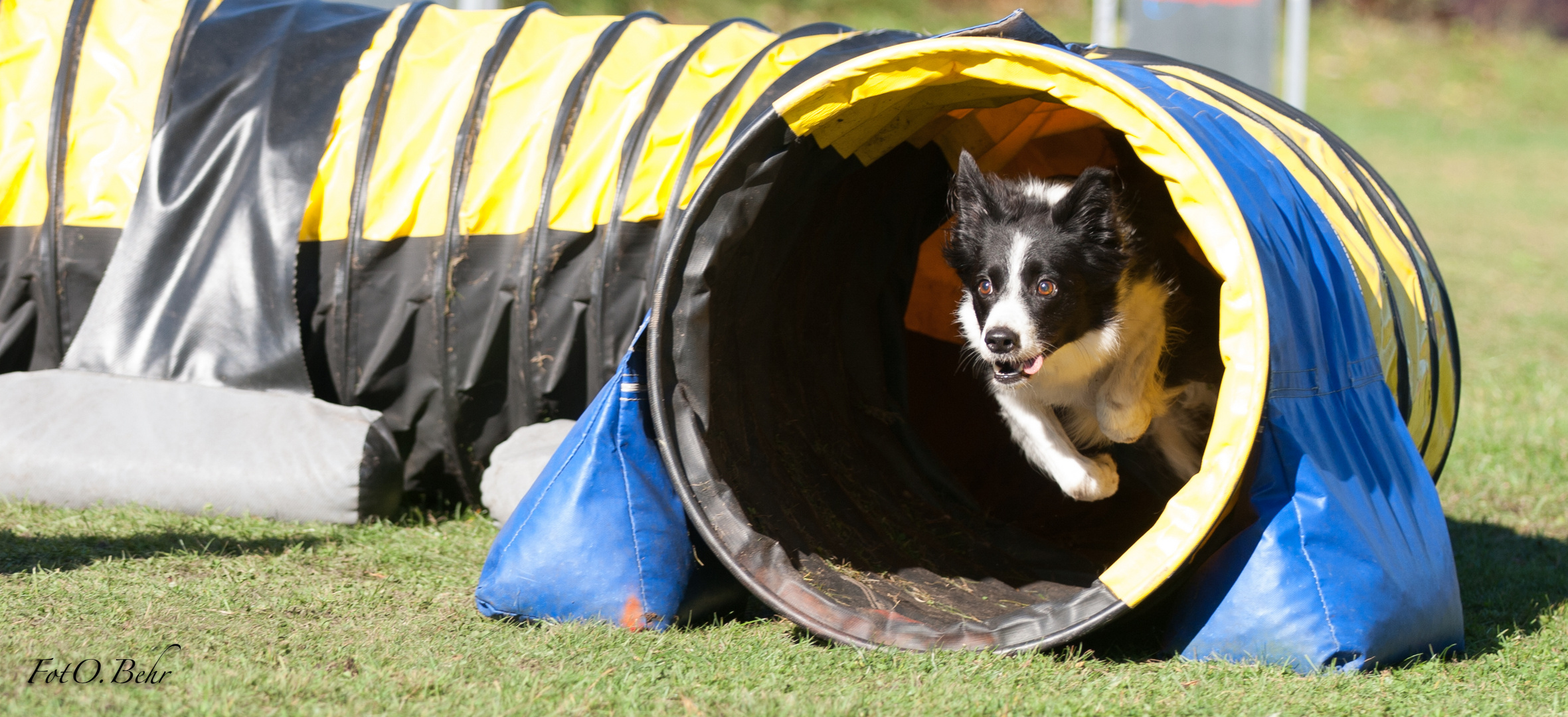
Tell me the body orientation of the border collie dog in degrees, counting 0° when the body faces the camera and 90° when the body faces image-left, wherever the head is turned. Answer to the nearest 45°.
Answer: approximately 45°

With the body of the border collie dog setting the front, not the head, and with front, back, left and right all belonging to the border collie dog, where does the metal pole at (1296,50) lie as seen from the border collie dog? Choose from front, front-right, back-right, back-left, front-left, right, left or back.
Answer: back-right

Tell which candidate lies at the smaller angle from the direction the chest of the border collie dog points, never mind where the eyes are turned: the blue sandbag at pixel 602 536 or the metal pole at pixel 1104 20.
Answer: the blue sandbag

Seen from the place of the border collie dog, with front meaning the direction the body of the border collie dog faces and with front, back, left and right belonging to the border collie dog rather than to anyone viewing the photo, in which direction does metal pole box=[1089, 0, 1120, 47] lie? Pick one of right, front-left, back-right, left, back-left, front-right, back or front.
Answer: back-right

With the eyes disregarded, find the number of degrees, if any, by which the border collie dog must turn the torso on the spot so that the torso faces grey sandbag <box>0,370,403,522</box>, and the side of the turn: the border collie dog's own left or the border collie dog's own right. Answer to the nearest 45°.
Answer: approximately 45° to the border collie dog's own right

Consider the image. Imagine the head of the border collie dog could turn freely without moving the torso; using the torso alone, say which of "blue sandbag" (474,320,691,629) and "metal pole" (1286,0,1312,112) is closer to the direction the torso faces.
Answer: the blue sandbag

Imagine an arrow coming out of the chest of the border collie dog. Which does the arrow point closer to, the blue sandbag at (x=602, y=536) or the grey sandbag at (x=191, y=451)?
the blue sandbag
